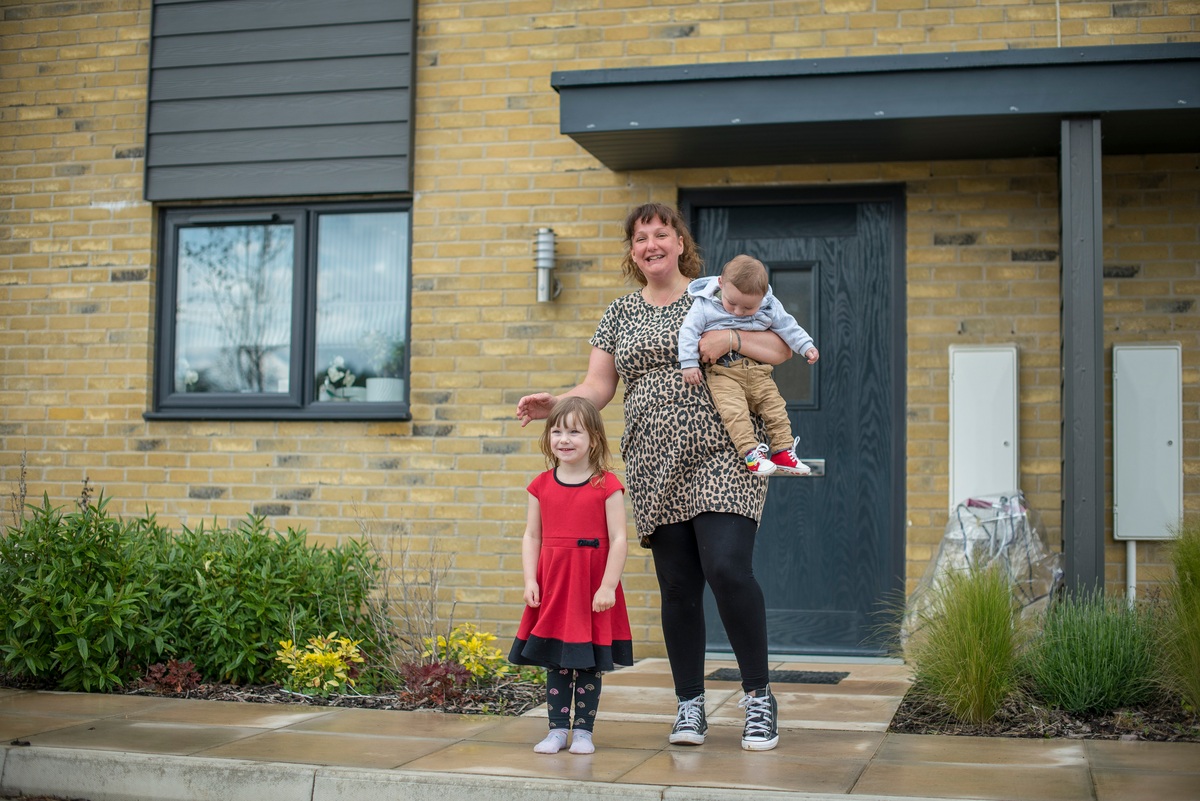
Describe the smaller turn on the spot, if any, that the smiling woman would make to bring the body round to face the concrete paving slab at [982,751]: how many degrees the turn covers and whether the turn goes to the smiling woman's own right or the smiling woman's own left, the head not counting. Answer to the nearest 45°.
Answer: approximately 90° to the smiling woman's own left

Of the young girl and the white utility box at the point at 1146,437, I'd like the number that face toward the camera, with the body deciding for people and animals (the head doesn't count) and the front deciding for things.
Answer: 2

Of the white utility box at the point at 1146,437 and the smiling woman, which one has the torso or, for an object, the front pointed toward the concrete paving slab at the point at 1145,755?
the white utility box

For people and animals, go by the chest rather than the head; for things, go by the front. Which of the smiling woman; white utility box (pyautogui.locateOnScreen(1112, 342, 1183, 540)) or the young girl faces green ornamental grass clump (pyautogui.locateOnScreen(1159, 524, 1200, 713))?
the white utility box

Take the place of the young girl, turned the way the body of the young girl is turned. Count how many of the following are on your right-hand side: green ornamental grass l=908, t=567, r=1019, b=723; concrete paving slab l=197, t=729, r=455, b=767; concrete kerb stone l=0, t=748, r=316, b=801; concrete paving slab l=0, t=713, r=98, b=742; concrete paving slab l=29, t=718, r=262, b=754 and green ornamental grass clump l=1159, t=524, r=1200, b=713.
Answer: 4

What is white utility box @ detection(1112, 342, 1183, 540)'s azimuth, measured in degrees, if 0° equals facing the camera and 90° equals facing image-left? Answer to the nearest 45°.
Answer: approximately 0°

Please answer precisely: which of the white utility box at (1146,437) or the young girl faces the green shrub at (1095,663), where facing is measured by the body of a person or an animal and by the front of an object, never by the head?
the white utility box
